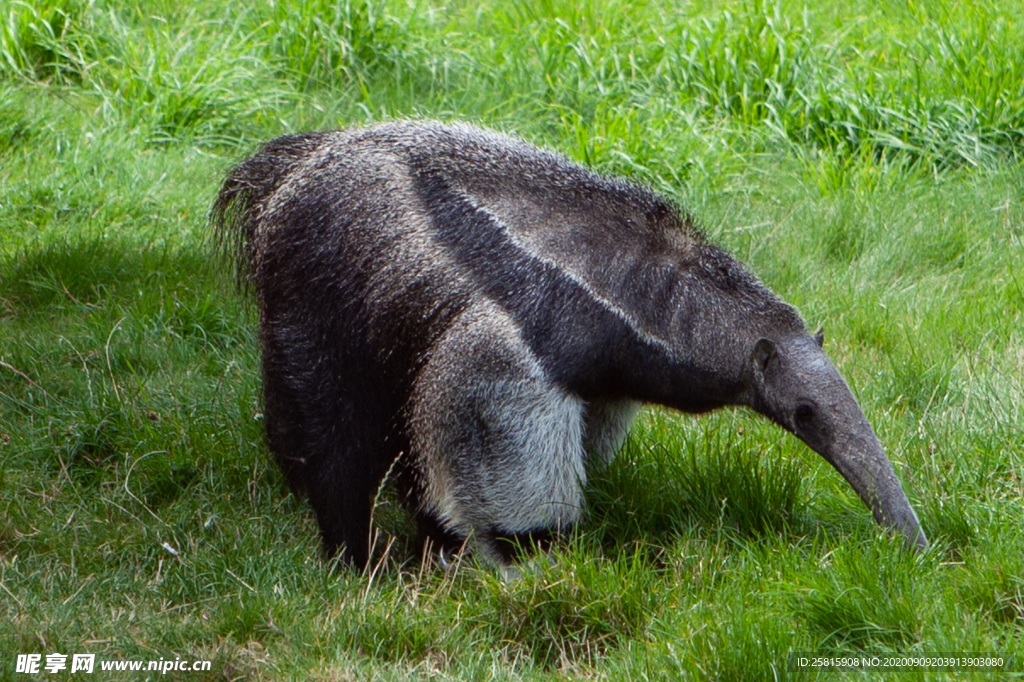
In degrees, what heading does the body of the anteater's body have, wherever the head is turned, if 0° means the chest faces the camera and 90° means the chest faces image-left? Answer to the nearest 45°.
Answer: approximately 270°
